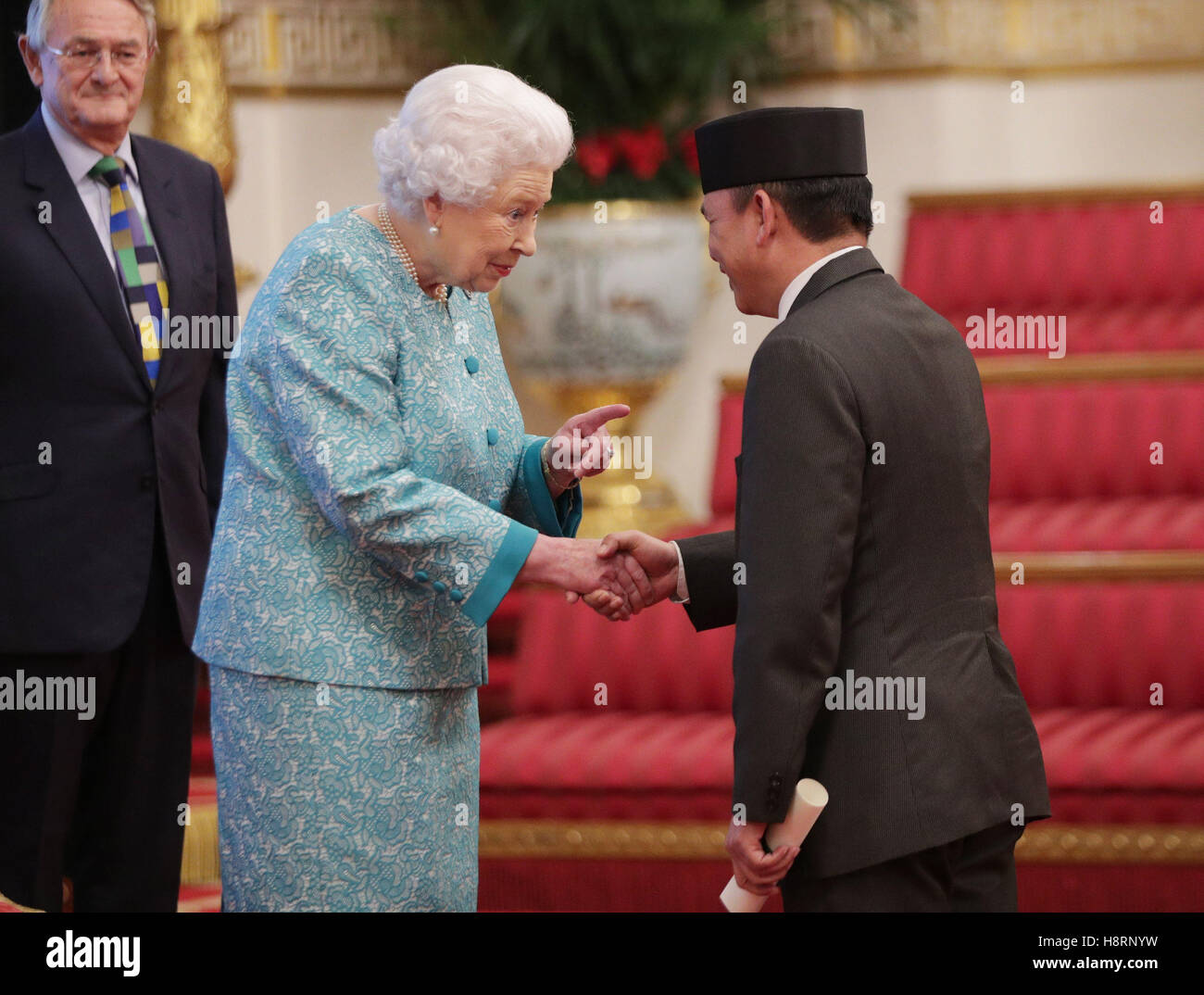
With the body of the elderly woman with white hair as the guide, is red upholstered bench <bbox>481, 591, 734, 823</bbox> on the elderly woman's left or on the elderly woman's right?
on the elderly woman's left

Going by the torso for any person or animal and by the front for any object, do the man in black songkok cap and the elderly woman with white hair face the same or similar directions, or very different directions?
very different directions

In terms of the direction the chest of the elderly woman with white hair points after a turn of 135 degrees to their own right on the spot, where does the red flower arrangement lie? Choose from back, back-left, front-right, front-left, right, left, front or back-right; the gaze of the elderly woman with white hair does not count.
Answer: right

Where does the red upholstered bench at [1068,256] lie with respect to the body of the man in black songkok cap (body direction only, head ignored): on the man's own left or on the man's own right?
on the man's own right

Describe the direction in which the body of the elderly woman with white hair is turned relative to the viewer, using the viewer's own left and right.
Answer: facing the viewer and to the right of the viewer

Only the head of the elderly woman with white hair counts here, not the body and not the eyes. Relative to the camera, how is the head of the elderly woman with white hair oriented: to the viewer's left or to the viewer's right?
to the viewer's right

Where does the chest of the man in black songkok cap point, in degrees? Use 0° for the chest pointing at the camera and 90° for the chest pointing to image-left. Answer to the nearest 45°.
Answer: approximately 135°

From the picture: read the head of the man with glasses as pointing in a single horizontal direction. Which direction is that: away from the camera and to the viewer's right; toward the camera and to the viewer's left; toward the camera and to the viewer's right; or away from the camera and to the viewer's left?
toward the camera and to the viewer's right
